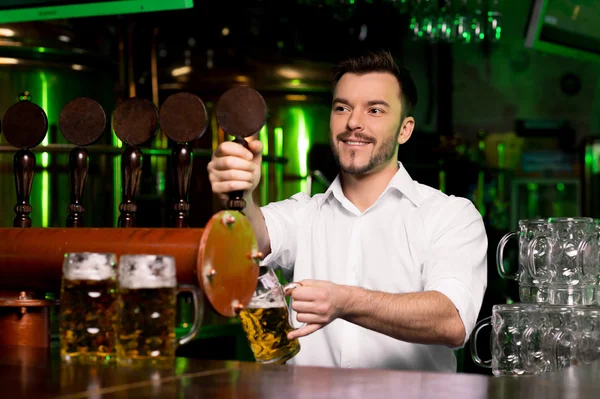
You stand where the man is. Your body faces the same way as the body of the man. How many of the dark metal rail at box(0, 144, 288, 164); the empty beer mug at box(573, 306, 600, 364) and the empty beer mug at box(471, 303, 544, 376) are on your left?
2

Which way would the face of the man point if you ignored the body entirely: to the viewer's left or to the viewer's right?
to the viewer's left

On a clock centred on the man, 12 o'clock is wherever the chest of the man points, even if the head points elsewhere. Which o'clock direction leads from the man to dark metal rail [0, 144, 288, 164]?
The dark metal rail is roughly at 3 o'clock from the man.

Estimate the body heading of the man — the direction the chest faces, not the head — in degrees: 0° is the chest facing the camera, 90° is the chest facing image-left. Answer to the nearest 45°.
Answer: approximately 45°

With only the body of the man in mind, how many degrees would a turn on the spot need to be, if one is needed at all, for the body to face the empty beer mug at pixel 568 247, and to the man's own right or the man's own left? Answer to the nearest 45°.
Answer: approximately 90° to the man's own left

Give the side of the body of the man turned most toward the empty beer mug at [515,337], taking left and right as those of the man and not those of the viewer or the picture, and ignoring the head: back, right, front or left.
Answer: left

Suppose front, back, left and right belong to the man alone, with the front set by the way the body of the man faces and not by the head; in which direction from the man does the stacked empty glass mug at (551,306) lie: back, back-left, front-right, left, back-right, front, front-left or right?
left

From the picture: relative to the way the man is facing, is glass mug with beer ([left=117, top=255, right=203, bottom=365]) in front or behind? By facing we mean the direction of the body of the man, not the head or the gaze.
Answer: in front

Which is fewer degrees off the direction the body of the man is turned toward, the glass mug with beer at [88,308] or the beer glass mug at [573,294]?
the glass mug with beer
